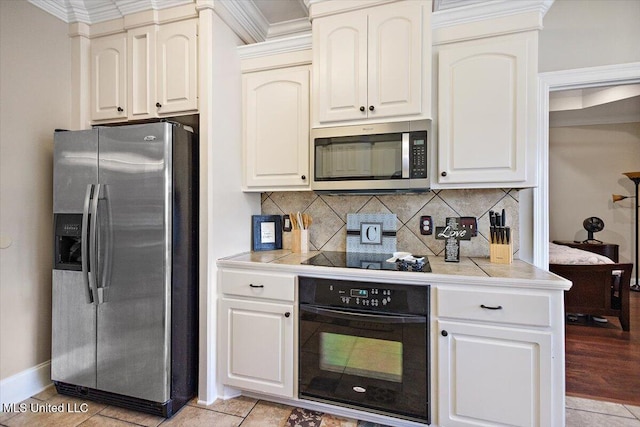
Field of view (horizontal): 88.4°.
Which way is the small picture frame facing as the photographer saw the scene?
facing the viewer

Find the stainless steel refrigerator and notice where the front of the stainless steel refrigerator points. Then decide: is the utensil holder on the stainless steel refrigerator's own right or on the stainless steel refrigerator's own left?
on the stainless steel refrigerator's own left

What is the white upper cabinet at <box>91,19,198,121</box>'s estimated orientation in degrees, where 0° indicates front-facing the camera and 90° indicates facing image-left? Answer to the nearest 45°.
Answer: approximately 45°

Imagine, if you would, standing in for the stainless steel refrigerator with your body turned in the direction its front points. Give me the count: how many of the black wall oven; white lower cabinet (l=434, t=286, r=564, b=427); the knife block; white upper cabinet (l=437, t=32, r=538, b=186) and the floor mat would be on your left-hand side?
5

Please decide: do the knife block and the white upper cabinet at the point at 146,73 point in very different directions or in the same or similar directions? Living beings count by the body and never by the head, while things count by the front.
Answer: same or similar directions

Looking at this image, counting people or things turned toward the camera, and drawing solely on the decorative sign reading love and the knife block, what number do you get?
2

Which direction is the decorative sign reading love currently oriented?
toward the camera

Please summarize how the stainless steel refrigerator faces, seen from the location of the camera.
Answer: facing the viewer and to the left of the viewer

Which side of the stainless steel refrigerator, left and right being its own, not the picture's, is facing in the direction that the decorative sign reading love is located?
left

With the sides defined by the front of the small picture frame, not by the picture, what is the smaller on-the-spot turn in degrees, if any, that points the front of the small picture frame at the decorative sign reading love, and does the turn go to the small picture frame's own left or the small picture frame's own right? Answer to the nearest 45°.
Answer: approximately 45° to the small picture frame's own left

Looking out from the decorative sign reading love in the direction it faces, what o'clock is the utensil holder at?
The utensil holder is roughly at 3 o'clock from the decorative sign reading love.
